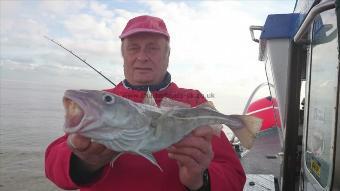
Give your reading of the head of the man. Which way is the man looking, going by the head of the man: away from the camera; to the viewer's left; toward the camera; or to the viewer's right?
toward the camera

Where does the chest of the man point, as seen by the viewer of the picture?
toward the camera

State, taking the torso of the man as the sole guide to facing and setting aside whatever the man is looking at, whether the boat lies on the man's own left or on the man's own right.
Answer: on the man's own left
